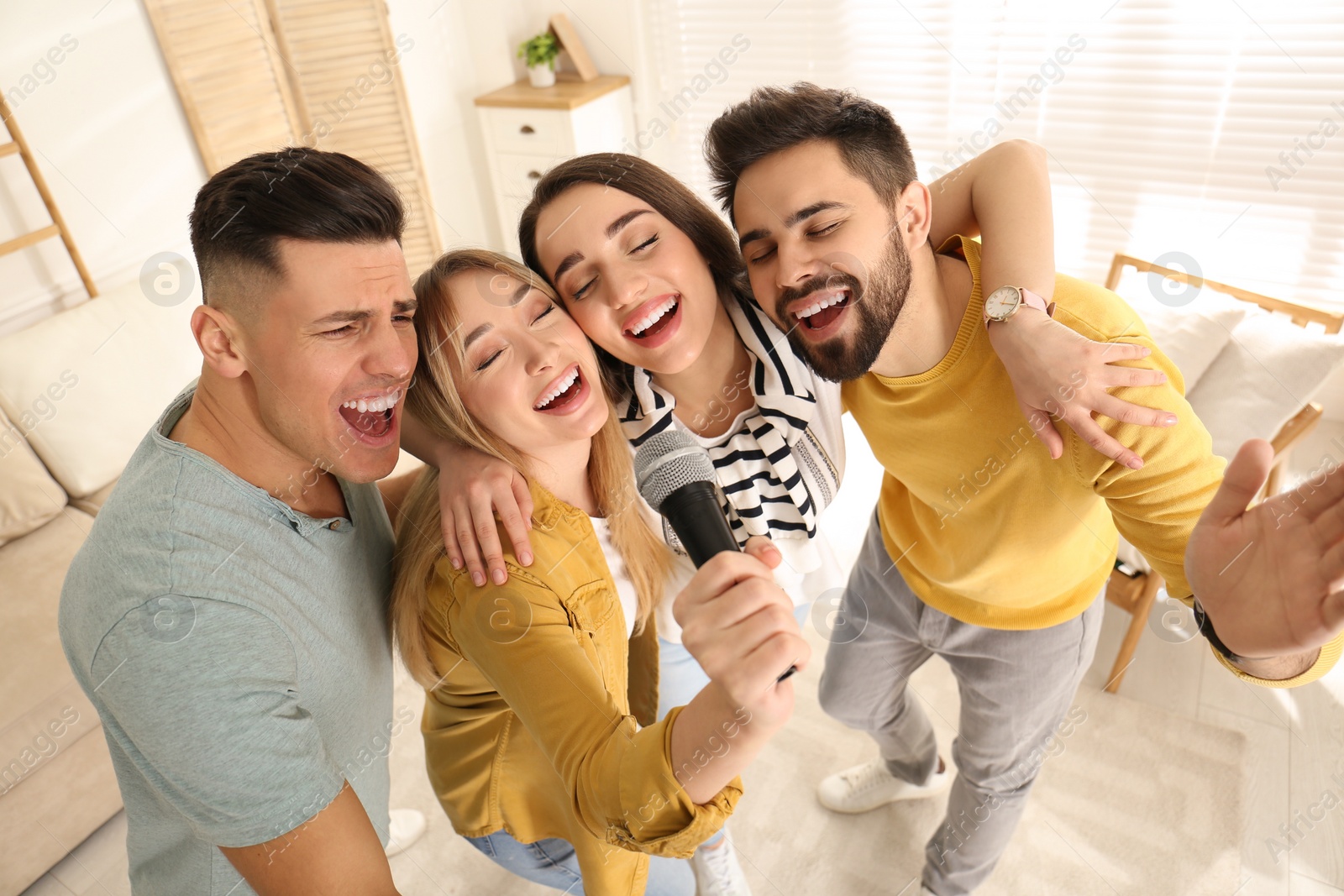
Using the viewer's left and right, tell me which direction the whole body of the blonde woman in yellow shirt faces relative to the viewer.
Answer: facing the viewer and to the right of the viewer

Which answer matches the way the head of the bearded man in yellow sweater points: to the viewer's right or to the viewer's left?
to the viewer's left

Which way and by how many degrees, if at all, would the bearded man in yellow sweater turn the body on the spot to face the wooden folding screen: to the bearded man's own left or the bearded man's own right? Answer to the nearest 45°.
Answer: approximately 90° to the bearded man's own right

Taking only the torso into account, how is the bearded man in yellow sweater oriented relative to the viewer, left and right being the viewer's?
facing the viewer and to the left of the viewer

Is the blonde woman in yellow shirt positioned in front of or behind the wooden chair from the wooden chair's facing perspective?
in front

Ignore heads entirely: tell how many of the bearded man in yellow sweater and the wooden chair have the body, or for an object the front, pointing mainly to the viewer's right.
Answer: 0

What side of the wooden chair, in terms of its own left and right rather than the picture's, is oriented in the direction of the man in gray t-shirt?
front

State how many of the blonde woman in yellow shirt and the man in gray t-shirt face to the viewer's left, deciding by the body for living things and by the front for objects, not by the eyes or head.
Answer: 0

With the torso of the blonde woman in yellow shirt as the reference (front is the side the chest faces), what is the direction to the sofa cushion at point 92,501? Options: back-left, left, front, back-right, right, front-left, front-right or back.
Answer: back
